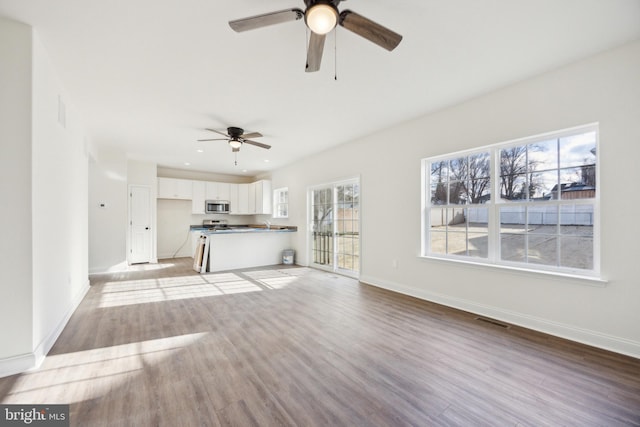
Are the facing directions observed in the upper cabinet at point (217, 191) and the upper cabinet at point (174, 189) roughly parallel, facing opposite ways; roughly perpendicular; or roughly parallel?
roughly parallel

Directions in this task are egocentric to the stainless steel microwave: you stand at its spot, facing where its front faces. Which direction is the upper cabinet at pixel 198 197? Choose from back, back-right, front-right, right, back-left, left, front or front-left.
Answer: right

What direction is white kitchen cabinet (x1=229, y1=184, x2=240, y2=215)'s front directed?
toward the camera

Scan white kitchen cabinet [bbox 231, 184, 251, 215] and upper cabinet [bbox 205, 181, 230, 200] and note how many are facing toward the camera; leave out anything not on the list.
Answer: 2

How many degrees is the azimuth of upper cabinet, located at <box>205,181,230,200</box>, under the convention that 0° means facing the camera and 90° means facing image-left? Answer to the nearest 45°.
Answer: approximately 0°

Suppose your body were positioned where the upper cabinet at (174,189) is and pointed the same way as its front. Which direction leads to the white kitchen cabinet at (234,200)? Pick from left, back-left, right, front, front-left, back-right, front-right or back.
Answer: left

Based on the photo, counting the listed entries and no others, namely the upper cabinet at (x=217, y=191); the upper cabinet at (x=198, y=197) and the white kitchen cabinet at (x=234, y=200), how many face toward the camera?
3

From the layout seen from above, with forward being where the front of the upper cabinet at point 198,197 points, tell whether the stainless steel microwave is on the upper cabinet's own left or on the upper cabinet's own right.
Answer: on the upper cabinet's own left

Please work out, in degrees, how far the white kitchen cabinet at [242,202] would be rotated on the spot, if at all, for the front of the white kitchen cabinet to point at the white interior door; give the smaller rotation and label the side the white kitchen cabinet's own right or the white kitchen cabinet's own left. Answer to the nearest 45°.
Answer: approximately 45° to the white kitchen cabinet's own right

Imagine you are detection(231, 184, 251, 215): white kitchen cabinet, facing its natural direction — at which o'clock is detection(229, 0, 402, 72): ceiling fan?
The ceiling fan is roughly at 12 o'clock from the white kitchen cabinet.

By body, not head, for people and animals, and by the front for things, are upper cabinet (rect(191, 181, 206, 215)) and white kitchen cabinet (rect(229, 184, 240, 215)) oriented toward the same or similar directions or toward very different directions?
same or similar directions

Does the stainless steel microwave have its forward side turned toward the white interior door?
no

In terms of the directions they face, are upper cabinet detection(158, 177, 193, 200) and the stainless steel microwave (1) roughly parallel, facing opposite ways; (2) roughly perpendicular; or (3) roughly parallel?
roughly parallel

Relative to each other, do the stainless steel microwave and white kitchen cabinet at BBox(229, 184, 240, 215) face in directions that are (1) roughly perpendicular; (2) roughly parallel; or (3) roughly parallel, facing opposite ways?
roughly parallel

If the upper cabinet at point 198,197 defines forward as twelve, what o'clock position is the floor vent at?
The floor vent is roughly at 11 o'clock from the upper cabinet.

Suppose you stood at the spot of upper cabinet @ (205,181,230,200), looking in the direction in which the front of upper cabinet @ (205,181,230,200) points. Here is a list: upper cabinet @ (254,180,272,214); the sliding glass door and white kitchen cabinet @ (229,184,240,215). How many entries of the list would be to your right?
0

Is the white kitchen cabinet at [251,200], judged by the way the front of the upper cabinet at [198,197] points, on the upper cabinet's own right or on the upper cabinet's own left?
on the upper cabinet's own left

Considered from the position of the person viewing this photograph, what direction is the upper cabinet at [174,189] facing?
facing the viewer
